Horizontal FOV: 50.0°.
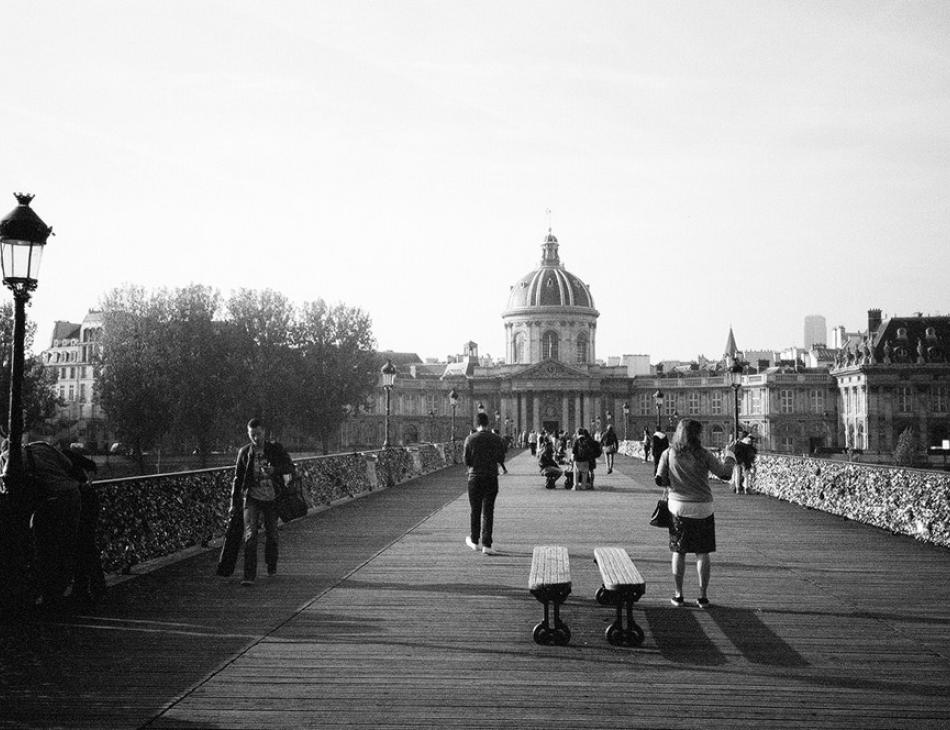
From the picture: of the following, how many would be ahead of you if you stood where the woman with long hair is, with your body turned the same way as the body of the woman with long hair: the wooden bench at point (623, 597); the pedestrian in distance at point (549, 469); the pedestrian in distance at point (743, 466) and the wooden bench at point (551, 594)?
2

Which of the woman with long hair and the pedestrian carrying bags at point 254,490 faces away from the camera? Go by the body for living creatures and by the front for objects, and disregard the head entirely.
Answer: the woman with long hair

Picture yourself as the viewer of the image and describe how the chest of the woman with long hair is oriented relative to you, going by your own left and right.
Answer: facing away from the viewer

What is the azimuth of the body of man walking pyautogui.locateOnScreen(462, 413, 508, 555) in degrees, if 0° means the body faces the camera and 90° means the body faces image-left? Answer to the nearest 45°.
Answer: approximately 180°

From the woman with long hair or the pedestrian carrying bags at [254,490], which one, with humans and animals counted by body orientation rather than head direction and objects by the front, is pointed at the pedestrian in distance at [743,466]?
the woman with long hair

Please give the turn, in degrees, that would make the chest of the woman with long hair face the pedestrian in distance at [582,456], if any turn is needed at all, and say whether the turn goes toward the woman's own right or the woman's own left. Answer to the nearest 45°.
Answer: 0° — they already face them

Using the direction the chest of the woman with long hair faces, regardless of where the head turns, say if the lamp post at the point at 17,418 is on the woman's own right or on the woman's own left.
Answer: on the woman's own left

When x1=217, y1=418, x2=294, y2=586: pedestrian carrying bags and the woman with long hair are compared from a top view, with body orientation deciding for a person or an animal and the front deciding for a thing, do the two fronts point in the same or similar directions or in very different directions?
very different directions

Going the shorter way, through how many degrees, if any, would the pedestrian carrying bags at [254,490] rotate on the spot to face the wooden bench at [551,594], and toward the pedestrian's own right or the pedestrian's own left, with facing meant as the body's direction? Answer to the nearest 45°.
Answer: approximately 45° to the pedestrian's own left

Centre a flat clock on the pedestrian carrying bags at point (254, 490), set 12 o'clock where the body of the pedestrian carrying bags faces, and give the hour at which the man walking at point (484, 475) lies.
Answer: The man walking is roughly at 8 o'clock from the pedestrian carrying bags.

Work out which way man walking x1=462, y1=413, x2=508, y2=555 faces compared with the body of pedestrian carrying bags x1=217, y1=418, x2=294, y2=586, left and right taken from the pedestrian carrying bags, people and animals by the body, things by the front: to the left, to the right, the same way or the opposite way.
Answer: the opposite way

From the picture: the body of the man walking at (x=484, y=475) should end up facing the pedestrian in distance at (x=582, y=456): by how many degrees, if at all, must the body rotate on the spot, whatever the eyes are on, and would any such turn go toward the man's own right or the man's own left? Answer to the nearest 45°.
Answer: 0° — they already face them

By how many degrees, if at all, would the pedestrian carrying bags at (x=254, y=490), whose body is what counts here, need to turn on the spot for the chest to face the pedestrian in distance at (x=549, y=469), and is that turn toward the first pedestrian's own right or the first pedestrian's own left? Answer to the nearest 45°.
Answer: approximately 135° to the first pedestrian's own left
